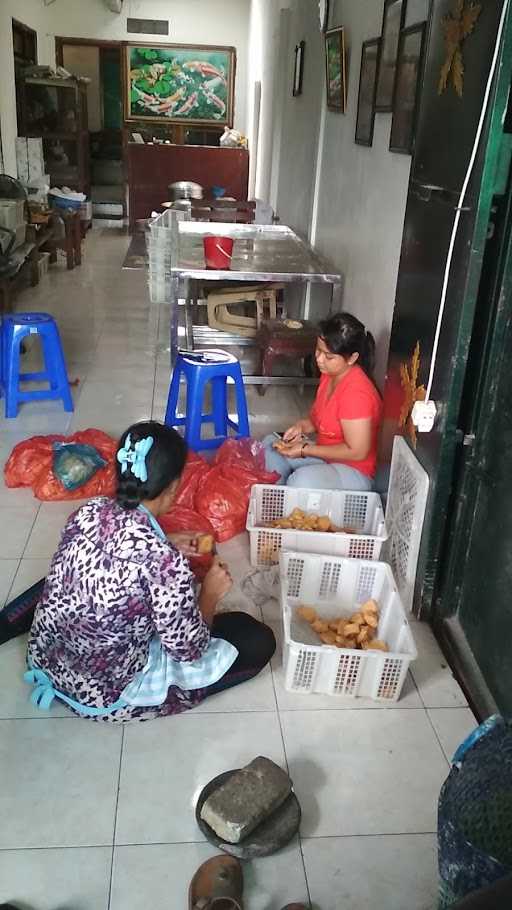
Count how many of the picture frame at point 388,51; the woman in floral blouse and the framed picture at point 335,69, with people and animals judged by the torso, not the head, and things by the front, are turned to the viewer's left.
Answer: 2

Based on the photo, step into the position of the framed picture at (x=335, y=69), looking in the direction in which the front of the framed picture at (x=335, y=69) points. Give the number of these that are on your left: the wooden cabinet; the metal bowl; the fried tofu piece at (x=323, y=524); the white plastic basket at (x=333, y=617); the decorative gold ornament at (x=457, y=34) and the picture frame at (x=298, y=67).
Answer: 3

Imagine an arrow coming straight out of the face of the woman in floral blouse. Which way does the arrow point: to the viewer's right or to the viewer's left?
to the viewer's right

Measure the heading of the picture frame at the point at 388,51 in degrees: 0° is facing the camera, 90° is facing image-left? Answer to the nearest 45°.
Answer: approximately 90°

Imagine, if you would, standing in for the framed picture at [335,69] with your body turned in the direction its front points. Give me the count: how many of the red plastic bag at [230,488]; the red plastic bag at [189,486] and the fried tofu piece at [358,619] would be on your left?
3

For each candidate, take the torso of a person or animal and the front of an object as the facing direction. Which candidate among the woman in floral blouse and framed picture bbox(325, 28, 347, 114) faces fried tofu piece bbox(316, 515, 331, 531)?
the woman in floral blouse

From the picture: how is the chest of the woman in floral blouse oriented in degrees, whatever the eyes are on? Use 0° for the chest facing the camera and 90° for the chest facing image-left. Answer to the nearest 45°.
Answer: approximately 225°

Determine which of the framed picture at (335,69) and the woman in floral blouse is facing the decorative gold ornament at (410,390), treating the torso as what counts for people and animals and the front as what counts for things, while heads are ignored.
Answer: the woman in floral blouse

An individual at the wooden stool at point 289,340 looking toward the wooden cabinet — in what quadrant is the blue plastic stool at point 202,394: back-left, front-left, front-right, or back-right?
back-left

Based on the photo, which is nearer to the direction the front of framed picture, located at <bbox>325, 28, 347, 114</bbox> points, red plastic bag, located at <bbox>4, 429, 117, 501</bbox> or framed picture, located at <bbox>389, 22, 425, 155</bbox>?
the red plastic bag

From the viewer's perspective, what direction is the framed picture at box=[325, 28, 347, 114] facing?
to the viewer's left
